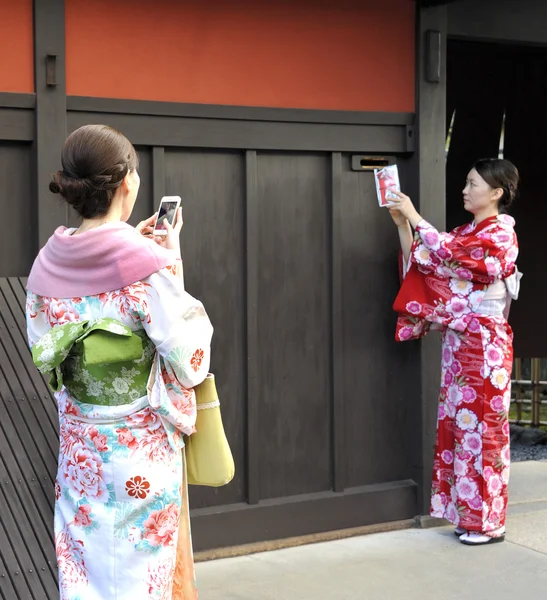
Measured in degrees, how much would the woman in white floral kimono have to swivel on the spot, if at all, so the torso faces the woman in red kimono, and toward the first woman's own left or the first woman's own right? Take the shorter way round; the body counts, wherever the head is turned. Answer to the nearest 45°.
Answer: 0° — they already face them

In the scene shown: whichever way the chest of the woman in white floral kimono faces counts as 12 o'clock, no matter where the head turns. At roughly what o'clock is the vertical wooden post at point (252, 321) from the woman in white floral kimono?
The vertical wooden post is roughly at 11 o'clock from the woman in white floral kimono.

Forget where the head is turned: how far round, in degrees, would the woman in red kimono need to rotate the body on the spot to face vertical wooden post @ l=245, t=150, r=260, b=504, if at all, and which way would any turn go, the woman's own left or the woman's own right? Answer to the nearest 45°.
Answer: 0° — they already face it

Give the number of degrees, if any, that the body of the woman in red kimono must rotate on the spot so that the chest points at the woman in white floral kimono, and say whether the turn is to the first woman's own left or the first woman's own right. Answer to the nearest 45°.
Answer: approximately 45° to the first woman's own left

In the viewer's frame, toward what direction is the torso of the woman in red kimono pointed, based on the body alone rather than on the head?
to the viewer's left

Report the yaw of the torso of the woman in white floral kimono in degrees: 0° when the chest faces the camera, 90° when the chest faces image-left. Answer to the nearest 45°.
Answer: approximately 225°

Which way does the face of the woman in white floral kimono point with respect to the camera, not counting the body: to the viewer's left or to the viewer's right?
to the viewer's right
